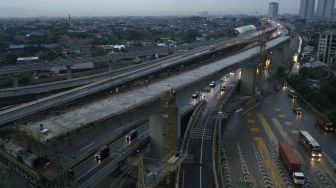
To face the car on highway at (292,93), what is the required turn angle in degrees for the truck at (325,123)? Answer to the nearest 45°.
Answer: approximately 135° to its left

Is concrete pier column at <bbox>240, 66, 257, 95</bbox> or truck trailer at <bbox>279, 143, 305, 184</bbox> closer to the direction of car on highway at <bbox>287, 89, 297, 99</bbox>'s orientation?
the truck trailer

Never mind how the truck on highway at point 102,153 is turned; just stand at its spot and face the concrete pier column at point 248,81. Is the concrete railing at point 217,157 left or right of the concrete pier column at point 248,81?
right

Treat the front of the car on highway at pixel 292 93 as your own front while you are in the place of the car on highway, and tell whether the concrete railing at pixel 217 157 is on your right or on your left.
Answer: on your right
